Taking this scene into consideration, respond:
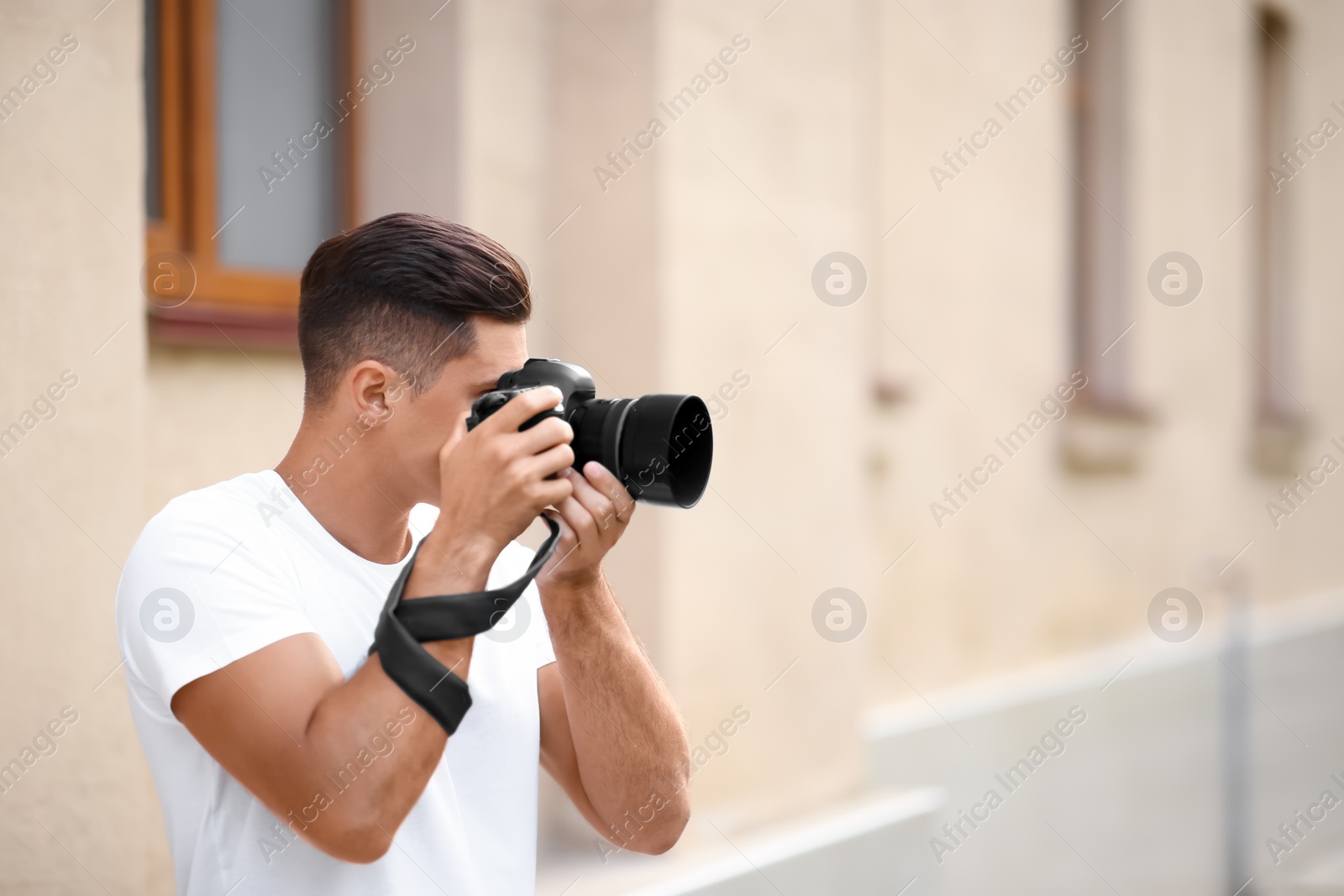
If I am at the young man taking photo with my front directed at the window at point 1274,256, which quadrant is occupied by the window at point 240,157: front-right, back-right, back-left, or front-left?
front-left

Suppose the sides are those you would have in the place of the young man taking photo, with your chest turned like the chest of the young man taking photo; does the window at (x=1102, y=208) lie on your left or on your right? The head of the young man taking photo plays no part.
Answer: on your left

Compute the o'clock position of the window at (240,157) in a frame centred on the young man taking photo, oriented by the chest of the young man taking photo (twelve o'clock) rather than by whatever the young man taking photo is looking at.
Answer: The window is roughly at 7 o'clock from the young man taking photo.

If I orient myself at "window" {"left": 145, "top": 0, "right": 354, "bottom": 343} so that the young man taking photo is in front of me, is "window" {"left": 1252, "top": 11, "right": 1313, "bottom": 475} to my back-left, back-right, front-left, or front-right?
back-left

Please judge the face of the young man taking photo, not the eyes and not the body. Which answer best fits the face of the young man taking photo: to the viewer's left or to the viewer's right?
to the viewer's right

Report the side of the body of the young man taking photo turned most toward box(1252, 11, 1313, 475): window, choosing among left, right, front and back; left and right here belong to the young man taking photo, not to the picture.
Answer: left

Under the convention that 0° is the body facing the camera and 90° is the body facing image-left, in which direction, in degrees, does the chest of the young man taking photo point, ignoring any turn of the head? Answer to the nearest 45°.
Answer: approximately 315°
